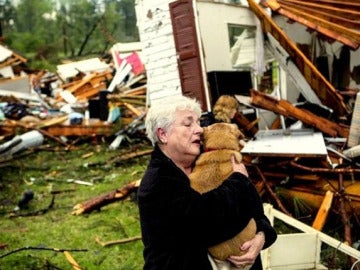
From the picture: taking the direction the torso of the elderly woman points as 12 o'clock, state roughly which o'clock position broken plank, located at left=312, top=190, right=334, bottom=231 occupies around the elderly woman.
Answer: The broken plank is roughly at 10 o'clock from the elderly woman.

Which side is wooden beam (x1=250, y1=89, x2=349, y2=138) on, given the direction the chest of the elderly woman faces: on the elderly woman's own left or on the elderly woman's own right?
on the elderly woman's own left

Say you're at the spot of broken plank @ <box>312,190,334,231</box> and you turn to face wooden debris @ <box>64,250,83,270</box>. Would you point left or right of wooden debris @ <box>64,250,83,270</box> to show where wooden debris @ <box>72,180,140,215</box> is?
right
